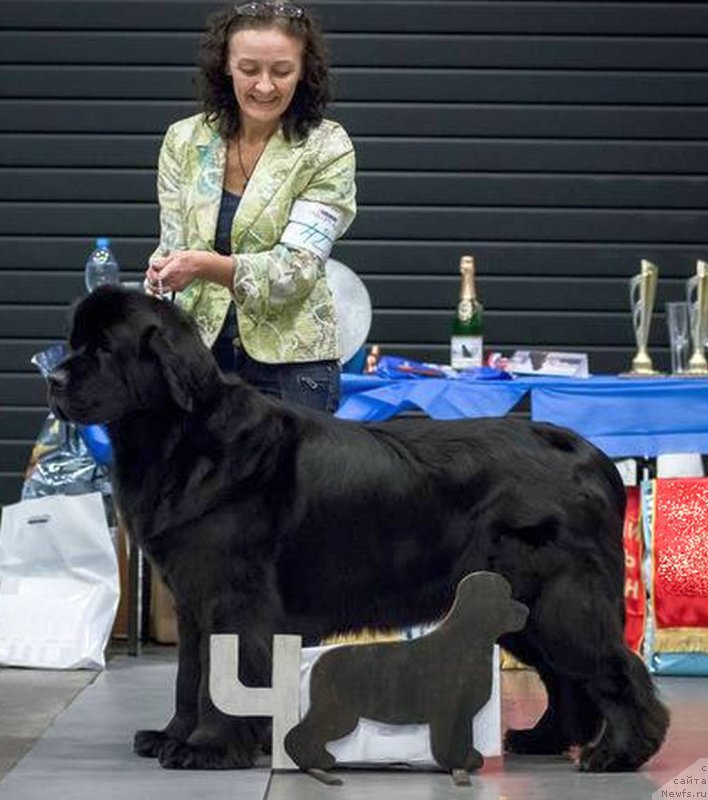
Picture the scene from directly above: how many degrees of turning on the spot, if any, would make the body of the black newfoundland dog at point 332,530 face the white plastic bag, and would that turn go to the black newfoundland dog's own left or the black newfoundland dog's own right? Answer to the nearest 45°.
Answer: approximately 45° to the black newfoundland dog's own right

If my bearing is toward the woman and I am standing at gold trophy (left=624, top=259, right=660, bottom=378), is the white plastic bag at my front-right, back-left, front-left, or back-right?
front-right

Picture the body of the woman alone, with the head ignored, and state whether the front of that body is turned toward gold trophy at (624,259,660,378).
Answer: no

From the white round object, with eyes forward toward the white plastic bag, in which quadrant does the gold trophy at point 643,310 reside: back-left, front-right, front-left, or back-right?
back-left

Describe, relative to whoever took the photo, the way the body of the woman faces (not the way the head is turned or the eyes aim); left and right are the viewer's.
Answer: facing the viewer and to the left of the viewer

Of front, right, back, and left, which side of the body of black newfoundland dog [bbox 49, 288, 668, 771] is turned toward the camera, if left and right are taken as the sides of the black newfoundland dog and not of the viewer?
left

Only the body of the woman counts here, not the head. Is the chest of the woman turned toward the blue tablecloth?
no

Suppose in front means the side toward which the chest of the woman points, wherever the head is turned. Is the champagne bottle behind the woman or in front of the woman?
behind

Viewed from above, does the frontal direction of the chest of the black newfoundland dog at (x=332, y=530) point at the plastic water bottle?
no

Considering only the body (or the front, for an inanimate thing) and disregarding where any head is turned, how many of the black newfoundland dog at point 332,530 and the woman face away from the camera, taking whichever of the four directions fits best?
0

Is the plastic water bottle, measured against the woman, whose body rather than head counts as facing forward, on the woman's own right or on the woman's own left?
on the woman's own right
